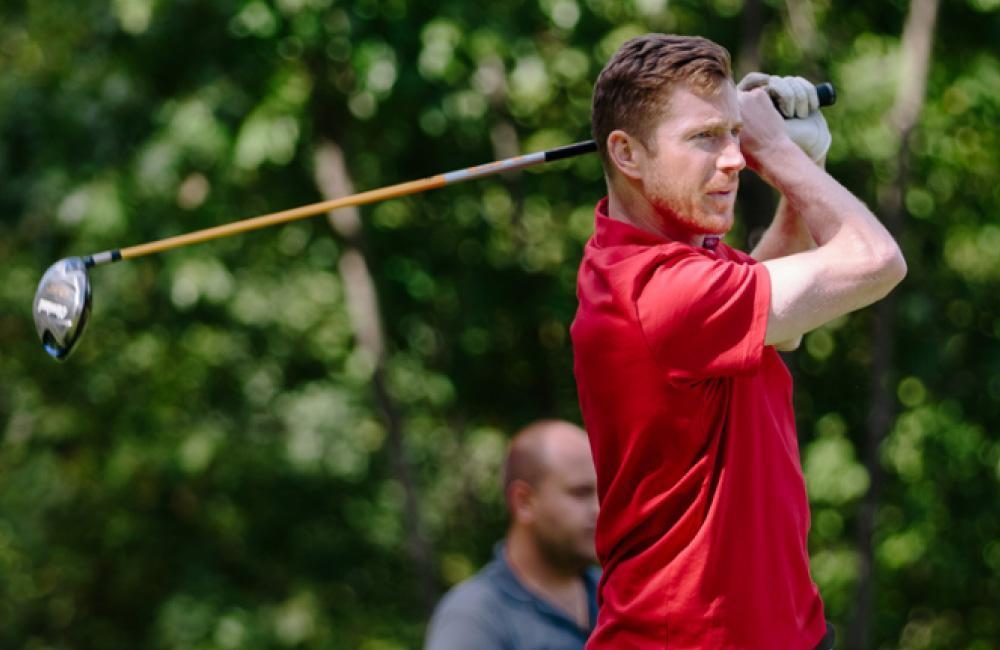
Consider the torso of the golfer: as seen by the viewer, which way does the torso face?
to the viewer's right

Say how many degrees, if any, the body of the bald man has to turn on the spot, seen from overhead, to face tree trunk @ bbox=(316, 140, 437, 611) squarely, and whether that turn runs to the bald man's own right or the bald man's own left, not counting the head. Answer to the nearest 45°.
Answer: approximately 135° to the bald man's own left

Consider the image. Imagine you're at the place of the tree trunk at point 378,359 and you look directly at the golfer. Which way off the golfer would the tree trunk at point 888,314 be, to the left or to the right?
left

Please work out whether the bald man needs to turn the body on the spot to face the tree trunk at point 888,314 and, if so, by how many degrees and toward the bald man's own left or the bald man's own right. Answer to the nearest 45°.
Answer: approximately 90° to the bald man's own left

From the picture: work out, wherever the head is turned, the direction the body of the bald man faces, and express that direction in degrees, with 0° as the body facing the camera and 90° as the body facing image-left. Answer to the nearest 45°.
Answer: approximately 315°

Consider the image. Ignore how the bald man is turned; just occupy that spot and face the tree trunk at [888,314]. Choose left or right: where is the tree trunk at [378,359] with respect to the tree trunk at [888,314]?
left

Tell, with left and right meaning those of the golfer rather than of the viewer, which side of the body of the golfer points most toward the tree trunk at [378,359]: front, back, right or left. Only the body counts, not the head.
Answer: left

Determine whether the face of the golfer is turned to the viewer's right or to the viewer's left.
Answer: to the viewer's right
